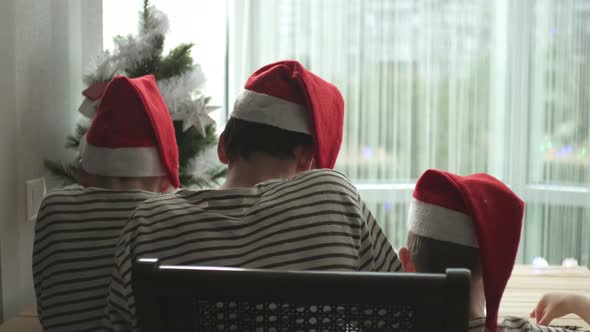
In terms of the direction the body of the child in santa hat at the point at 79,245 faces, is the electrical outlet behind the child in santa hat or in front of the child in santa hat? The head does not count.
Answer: in front

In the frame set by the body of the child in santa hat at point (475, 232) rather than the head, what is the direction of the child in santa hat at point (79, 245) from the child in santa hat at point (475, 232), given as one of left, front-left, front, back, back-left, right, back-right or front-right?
left

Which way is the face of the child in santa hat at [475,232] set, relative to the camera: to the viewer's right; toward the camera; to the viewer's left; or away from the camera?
away from the camera

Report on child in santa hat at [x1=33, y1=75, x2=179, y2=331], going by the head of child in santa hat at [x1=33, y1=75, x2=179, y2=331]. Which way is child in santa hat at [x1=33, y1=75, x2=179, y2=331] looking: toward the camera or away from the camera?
away from the camera

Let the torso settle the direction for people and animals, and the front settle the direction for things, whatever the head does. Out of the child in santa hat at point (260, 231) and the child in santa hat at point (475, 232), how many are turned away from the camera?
2

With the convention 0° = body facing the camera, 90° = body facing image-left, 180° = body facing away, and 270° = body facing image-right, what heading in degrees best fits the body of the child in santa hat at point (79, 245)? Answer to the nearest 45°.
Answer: approximately 180°

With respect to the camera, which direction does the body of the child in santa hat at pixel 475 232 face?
away from the camera

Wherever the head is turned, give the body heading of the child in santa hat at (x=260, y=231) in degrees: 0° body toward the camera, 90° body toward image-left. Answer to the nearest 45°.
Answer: approximately 180°
